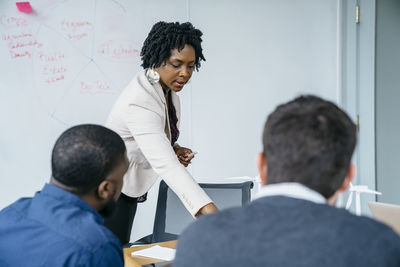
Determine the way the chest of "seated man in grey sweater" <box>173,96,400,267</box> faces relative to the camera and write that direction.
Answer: away from the camera

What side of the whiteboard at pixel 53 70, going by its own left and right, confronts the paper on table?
front

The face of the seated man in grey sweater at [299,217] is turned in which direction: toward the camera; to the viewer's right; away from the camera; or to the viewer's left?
away from the camera

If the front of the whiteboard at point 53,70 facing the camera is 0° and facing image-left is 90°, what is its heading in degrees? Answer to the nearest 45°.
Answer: approximately 0°

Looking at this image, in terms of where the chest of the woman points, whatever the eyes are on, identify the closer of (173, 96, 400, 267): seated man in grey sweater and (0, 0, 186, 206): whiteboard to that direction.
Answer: the seated man in grey sweater

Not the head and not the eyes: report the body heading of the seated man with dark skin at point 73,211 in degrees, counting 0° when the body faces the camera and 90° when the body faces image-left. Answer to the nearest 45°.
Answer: approximately 225°

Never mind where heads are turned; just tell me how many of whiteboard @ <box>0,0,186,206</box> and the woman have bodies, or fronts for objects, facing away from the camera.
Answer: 0

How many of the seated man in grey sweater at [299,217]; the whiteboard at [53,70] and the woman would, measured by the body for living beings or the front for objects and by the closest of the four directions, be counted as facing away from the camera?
1

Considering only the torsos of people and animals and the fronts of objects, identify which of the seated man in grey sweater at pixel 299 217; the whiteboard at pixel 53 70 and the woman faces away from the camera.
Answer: the seated man in grey sweater

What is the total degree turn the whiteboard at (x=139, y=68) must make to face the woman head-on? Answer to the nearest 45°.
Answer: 0° — it already faces them

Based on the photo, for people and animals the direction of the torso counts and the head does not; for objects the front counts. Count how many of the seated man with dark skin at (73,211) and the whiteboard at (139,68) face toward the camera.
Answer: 1
